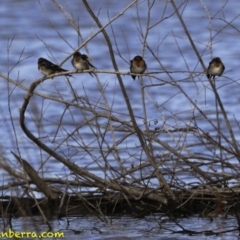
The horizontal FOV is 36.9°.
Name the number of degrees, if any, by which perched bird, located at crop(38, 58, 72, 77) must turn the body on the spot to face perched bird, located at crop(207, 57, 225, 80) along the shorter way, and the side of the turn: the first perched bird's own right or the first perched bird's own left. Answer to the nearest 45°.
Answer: approximately 180°

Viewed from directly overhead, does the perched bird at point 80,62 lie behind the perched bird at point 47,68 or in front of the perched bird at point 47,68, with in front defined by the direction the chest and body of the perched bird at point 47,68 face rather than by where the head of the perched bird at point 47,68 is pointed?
behind

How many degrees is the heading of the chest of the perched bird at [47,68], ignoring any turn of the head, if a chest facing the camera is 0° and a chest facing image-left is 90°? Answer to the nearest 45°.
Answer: approximately 90°

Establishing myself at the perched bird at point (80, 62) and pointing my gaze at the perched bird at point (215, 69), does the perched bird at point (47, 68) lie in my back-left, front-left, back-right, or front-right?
back-right
